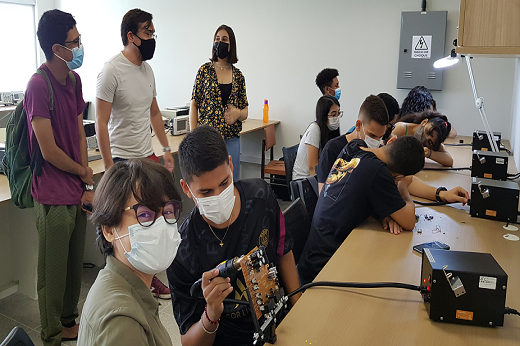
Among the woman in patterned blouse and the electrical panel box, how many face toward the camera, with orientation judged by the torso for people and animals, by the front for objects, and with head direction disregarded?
2

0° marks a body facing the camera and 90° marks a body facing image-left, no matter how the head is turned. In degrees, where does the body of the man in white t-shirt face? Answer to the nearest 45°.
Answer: approximately 315°

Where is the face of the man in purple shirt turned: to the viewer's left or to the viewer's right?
to the viewer's right

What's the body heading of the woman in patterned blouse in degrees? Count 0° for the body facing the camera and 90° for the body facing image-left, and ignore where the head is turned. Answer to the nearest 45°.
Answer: approximately 0°

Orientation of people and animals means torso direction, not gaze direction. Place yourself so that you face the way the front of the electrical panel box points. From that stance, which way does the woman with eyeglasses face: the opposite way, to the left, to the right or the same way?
to the left

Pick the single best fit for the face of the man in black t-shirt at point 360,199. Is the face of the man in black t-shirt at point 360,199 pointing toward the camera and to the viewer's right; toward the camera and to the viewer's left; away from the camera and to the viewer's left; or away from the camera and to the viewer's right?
away from the camera and to the viewer's right

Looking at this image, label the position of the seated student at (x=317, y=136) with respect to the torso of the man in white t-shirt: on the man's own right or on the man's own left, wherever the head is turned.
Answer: on the man's own left

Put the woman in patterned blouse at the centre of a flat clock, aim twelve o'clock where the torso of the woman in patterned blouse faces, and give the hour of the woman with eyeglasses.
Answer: The woman with eyeglasses is roughly at 12 o'clock from the woman in patterned blouse.
